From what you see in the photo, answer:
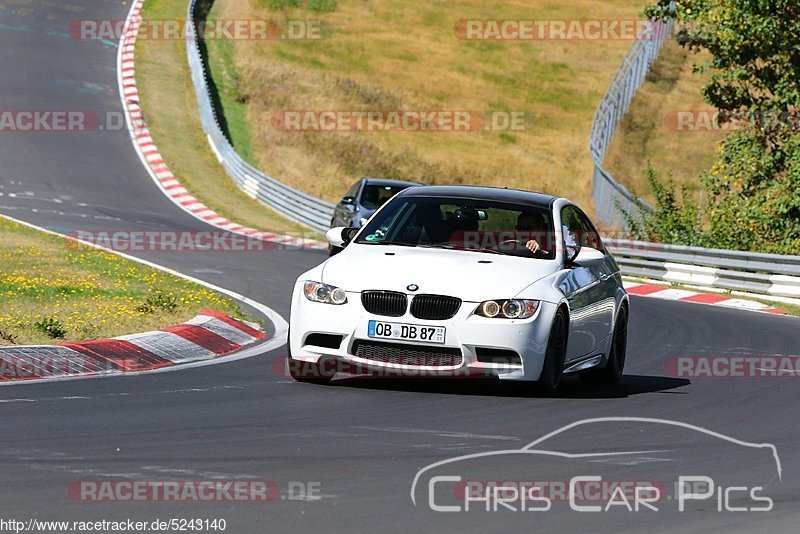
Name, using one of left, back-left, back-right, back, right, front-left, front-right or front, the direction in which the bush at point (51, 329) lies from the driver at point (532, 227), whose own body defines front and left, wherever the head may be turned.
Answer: right

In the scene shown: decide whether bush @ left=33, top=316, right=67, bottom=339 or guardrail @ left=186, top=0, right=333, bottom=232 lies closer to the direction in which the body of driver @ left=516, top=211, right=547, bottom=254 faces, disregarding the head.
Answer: the bush

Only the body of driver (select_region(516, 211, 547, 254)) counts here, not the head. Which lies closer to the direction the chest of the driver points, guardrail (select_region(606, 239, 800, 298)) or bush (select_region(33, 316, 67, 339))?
the bush

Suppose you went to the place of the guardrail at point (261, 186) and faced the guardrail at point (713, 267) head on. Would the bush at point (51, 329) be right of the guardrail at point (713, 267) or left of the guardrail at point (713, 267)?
right

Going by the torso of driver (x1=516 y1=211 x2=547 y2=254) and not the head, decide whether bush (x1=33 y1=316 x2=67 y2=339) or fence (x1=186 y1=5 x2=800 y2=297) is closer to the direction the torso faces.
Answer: the bush

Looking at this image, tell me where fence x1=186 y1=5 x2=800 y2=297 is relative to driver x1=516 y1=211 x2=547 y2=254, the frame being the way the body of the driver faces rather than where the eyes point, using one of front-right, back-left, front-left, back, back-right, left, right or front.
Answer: back

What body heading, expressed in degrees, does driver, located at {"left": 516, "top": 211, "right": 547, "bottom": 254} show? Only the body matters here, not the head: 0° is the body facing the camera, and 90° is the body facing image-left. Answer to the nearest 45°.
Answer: approximately 0°

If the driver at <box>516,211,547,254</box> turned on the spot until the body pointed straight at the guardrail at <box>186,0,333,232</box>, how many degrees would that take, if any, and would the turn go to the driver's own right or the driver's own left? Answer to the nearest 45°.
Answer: approximately 180°
